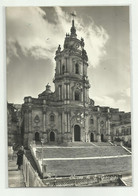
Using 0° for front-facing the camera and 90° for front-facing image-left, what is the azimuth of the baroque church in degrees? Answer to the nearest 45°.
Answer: approximately 315°
